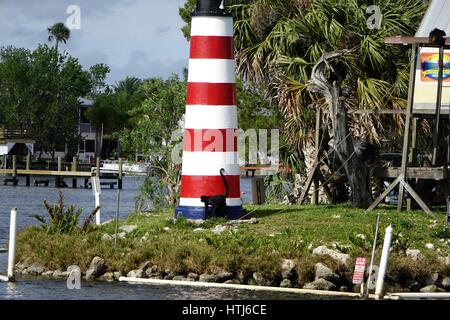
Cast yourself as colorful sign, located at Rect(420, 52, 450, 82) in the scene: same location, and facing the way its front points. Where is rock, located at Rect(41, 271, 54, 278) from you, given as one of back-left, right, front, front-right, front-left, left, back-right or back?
front-right

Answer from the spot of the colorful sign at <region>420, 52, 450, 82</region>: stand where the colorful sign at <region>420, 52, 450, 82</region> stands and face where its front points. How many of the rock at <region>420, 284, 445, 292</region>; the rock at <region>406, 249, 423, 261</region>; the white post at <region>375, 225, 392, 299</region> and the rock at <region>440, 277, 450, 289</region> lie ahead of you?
4

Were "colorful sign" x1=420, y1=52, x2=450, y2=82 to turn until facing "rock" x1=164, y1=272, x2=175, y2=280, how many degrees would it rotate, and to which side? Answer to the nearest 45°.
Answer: approximately 45° to its right

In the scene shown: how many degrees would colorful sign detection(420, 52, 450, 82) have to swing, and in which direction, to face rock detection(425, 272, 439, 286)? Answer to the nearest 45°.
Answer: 0° — it already faces it

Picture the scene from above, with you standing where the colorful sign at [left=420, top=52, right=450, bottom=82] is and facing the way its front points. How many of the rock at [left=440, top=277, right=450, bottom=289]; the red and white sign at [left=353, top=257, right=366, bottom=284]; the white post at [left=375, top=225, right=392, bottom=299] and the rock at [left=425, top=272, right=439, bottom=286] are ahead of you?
4

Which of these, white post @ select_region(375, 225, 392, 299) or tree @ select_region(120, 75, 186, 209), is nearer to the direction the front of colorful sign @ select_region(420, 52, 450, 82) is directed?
the white post

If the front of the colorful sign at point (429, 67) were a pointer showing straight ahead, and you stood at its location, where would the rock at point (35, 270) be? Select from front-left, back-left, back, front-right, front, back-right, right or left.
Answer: front-right

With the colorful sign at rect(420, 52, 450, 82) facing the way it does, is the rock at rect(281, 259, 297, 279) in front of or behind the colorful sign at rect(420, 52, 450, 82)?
in front

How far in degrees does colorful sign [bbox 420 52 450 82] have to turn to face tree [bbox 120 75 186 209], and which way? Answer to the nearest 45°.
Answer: approximately 135° to its right

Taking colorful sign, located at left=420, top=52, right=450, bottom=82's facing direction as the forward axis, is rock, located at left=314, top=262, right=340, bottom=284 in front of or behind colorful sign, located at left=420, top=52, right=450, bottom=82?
in front

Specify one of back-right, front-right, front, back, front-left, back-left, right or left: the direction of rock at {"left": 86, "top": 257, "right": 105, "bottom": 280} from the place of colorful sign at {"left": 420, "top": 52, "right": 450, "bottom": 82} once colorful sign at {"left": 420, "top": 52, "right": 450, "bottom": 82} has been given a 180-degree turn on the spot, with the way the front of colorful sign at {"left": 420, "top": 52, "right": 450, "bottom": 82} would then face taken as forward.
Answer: back-left

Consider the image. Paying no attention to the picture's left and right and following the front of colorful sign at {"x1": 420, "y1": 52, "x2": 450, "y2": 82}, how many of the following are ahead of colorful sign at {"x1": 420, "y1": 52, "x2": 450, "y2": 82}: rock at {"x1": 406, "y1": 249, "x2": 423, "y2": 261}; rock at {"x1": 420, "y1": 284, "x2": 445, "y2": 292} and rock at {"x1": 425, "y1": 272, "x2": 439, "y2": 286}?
3

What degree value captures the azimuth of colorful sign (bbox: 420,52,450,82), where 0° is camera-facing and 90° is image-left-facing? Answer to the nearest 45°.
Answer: approximately 0°
